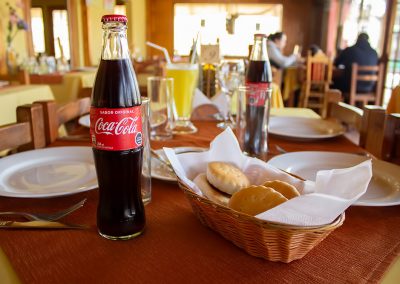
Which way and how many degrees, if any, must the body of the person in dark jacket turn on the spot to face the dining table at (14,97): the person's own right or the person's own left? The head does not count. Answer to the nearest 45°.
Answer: approximately 135° to the person's own left

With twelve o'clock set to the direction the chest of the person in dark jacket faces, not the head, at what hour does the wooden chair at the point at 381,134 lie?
The wooden chair is roughly at 6 o'clock from the person in dark jacket.

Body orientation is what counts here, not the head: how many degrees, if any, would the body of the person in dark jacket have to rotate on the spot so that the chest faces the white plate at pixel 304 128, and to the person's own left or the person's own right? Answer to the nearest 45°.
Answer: approximately 180°

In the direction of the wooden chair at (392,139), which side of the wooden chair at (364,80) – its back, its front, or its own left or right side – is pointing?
back

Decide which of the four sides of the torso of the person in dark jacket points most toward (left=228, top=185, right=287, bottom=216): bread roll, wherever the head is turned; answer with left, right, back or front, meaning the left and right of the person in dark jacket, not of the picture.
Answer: back

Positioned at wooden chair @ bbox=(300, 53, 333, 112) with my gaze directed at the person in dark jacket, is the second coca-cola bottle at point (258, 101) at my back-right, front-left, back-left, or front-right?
back-right

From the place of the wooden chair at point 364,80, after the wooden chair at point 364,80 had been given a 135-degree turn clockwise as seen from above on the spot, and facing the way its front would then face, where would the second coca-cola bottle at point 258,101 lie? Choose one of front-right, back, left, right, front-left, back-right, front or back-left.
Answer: front-right

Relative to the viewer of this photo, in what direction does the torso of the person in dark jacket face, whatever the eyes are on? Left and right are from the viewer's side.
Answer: facing away from the viewer

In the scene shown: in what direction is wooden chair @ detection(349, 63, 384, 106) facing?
away from the camera

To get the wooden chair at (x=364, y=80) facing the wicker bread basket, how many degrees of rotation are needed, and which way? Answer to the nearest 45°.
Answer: approximately 180°

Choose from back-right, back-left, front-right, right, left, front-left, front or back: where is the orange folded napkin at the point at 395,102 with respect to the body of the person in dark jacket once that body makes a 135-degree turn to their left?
front-left
